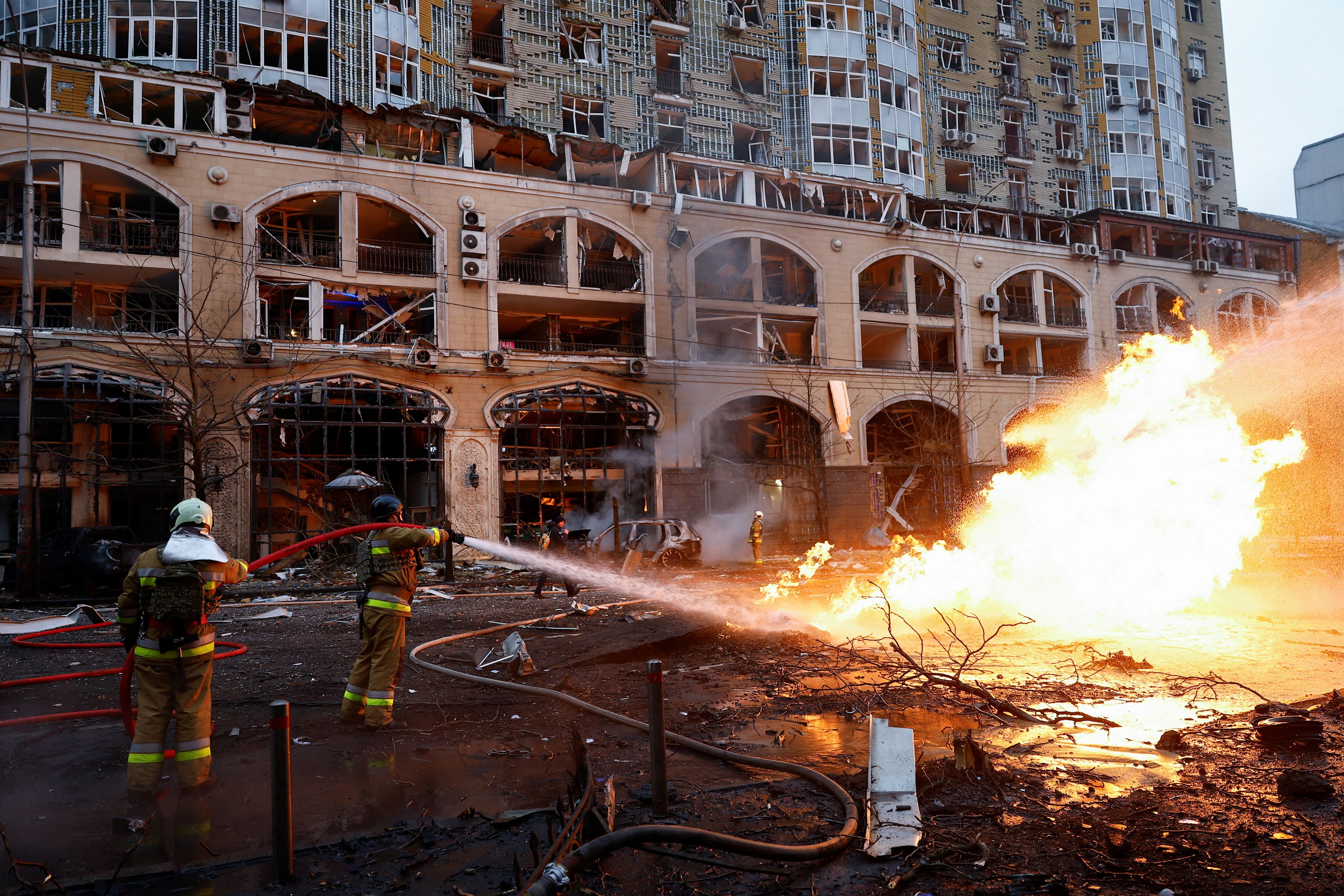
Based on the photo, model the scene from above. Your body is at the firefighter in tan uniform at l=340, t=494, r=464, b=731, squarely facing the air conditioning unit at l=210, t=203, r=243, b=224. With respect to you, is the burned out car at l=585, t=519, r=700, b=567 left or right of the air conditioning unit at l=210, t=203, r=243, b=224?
right

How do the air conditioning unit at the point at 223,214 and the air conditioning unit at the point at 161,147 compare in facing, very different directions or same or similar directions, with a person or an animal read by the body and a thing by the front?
same or similar directions

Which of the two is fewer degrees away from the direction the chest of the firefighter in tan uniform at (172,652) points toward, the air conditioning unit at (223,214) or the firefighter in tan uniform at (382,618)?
the air conditioning unit

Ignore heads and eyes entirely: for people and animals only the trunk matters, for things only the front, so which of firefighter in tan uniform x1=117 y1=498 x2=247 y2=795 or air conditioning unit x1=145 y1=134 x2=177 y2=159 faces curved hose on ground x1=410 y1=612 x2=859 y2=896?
the air conditioning unit

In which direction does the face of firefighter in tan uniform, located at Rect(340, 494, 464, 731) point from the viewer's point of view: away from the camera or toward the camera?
away from the camera

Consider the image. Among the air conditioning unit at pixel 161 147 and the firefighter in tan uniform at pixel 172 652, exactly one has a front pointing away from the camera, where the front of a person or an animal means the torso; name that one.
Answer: the firefighter in tan uniform

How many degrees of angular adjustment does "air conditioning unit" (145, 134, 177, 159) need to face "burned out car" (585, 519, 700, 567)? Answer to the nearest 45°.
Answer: approximately 45° to its left

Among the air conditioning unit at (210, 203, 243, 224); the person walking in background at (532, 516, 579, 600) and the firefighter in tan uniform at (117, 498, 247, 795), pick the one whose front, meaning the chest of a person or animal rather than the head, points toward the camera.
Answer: the air conditioning unit

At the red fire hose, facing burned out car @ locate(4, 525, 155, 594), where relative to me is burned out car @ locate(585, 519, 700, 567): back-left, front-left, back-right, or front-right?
front-right

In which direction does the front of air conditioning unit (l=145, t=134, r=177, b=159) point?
toward the camera

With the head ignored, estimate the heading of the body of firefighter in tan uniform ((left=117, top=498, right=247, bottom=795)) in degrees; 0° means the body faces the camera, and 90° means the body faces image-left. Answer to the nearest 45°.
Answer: approximately 180°

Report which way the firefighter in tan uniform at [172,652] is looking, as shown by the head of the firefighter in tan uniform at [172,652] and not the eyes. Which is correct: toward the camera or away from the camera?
away from the camera

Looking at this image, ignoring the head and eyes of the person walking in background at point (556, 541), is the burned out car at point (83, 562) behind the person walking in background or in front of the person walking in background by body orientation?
behind

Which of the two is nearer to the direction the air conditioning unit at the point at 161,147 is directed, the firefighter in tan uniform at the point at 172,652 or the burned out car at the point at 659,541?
the firefighter in tan uniform
